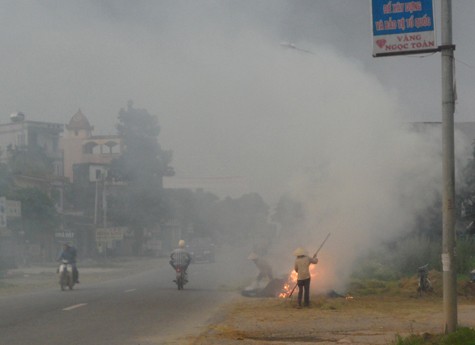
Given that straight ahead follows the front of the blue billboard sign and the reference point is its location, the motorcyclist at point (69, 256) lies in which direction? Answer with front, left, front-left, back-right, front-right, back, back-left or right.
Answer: back-right

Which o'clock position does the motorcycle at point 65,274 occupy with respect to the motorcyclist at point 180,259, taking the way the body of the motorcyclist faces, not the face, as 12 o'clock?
The motorcycle is roughly at 9 o'clock from the motorcyclist.

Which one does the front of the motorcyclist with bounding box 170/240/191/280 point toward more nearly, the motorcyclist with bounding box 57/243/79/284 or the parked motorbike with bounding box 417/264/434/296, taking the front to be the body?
the motorcyclist

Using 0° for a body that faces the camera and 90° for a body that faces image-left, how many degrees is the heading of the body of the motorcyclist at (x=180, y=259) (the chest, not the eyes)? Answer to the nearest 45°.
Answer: approximately 180°

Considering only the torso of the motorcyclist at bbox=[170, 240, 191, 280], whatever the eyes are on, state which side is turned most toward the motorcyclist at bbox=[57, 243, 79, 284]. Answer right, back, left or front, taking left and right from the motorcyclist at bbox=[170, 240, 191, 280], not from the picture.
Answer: left

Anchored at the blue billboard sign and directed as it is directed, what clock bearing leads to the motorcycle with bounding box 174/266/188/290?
The motorcycle is roughly at 5 o'clock from the blue billboard sign.

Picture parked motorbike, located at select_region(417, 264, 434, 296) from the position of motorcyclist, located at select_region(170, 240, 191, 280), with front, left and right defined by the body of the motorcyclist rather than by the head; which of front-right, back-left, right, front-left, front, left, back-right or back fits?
back-right

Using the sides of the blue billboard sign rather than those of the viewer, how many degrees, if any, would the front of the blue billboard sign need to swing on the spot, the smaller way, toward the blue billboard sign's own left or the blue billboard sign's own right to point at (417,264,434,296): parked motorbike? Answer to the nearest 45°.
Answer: approximately 180°

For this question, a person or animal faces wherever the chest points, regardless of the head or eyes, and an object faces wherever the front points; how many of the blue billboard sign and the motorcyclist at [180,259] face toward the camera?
1

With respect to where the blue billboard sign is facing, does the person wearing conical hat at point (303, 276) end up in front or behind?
behind

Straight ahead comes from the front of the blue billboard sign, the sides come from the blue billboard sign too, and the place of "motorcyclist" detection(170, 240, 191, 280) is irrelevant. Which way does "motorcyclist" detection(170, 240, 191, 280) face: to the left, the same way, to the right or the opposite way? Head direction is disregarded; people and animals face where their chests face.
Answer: the opposite way
